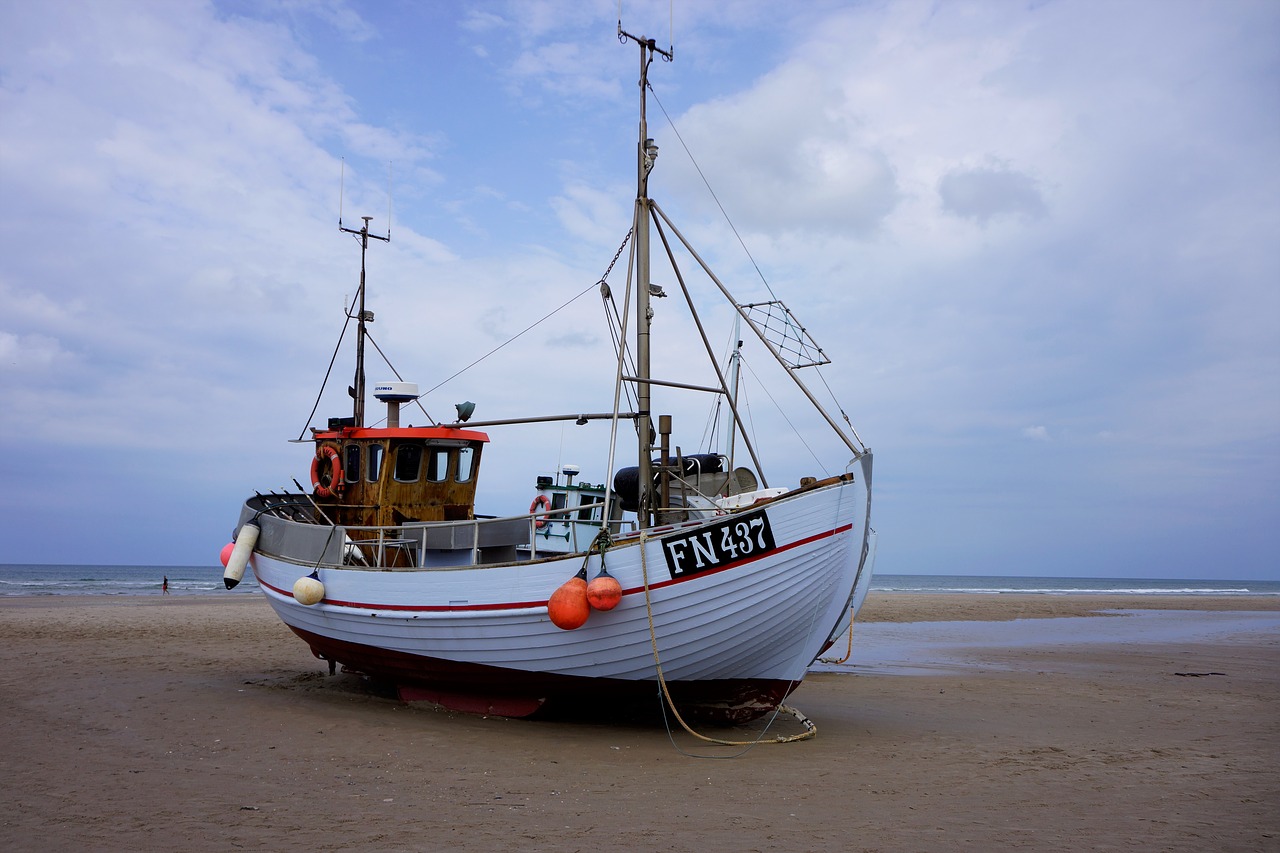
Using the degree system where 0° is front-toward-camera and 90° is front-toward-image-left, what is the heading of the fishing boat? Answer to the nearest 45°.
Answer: approximately 315°
